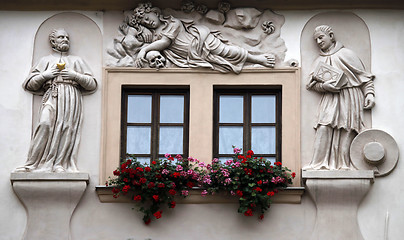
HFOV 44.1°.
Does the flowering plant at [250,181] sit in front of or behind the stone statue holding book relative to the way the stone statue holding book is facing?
in front

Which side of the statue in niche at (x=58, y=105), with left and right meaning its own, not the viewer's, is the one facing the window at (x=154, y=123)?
left

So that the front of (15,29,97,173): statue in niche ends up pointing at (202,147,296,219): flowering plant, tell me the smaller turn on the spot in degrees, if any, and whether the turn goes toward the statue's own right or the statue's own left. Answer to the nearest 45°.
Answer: approximately 90° to the statue's own left

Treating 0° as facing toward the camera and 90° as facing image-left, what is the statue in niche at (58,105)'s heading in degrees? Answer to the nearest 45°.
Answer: approximately 0°

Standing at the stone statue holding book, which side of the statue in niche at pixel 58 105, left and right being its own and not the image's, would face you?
left

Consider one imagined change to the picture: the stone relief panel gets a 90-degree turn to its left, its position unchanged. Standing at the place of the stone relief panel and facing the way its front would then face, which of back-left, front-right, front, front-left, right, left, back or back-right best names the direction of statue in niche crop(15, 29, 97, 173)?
back

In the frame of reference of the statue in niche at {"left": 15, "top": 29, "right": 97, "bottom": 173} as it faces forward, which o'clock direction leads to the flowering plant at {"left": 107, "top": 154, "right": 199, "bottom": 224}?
The flowering plant is roughly at 10 o'clock from the statue in niche.

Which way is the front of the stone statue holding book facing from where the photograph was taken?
facing the viewer and to the left of the viewer
